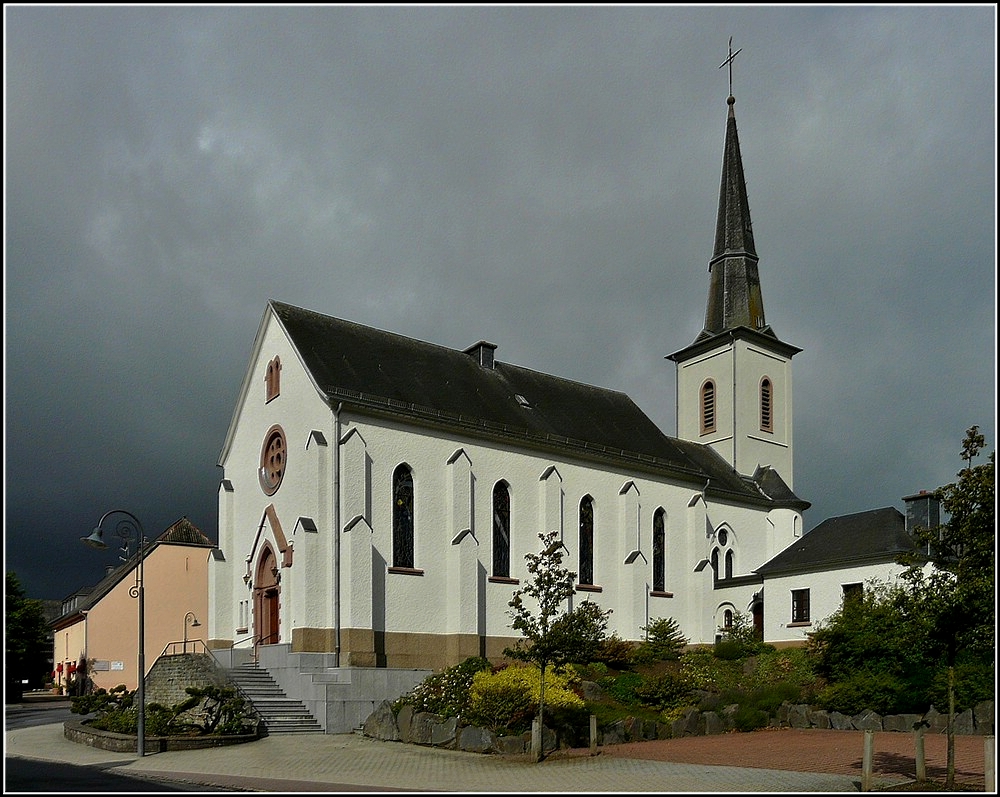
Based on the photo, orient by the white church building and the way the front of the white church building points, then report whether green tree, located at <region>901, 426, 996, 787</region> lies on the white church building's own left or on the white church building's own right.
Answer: on the white church building's own left

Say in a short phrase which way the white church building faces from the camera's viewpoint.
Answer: facing the viewer and to the left of the viewer

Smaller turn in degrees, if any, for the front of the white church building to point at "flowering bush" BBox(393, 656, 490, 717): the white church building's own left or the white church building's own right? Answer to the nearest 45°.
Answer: approximately 45° to the white church building's own left

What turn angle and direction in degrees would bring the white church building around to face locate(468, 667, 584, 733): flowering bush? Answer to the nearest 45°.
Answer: approximately 45° to its left

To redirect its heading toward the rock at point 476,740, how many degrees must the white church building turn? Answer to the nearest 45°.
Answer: approximately 45° to its left

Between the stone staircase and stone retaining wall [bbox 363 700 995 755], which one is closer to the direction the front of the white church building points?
the stone staircase

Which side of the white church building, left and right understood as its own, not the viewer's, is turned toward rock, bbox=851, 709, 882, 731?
left

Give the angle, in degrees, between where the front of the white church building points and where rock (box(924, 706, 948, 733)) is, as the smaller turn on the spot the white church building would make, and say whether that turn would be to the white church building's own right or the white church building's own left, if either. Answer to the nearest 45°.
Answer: approximately 90° to the white church building's own left

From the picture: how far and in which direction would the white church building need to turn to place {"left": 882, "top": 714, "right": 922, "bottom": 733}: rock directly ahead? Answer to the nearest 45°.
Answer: approximately 90° to its left
